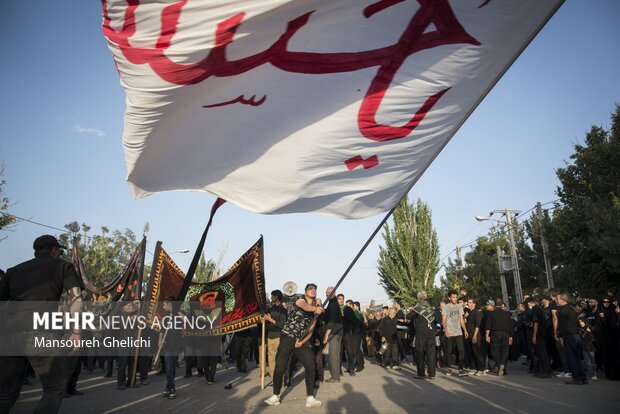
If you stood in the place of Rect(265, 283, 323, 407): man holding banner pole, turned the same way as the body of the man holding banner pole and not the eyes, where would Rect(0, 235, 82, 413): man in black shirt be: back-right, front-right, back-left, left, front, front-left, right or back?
right

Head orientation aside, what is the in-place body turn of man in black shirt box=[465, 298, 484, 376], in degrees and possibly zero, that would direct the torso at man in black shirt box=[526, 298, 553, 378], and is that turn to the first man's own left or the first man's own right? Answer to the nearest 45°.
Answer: approximately 90° to the first man's own left

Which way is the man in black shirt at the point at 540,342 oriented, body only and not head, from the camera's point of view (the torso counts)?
to the viewer's left

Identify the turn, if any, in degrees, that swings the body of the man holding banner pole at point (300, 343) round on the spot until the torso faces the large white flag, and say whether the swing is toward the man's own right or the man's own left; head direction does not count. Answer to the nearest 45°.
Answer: approximately 45° to the man's own right

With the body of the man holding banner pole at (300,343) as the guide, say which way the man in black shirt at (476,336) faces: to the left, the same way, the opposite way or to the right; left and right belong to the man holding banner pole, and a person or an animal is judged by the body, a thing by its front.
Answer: to the right

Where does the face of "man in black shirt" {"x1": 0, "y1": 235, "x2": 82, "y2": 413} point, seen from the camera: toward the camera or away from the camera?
away from the camera

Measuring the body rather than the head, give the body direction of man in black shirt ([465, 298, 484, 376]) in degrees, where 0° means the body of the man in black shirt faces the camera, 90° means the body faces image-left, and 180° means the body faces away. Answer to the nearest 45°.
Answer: approximately 45°

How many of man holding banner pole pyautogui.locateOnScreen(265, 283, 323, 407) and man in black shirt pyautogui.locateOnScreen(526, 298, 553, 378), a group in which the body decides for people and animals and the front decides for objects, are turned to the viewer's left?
1

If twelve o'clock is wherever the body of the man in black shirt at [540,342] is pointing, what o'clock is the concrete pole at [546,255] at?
The concrete pole is roughly at 3 o'clock from the man in black shirt.

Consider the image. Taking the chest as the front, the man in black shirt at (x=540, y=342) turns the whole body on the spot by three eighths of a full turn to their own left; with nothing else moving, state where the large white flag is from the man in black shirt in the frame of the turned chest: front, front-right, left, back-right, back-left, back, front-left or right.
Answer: front-right

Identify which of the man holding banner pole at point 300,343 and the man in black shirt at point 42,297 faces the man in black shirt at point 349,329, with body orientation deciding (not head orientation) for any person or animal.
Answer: the man in black shirt at point 42,297

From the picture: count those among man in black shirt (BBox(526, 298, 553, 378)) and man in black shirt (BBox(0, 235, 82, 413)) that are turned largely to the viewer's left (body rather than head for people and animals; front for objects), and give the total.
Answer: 1

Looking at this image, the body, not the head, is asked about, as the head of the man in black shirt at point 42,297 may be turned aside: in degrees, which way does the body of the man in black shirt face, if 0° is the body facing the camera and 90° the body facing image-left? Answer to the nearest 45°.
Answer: approximately 225°

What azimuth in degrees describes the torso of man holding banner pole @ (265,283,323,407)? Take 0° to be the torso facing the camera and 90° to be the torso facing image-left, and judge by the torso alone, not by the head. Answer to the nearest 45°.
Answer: approximately 315°
